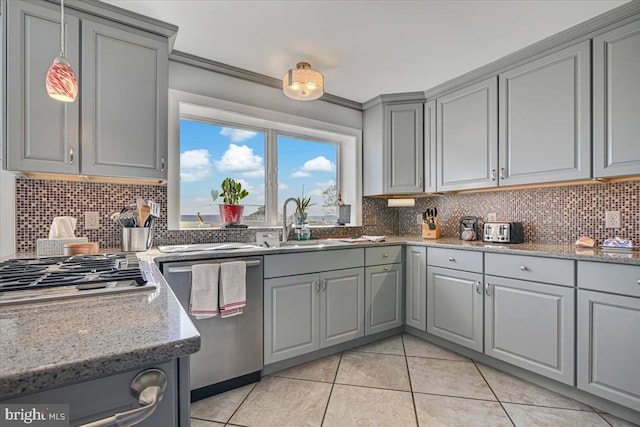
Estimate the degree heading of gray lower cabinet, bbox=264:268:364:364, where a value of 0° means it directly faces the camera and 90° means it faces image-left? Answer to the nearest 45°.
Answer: approximately 315°

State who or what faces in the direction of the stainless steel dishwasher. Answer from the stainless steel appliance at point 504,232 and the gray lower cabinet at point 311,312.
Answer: the stainless steel appliance

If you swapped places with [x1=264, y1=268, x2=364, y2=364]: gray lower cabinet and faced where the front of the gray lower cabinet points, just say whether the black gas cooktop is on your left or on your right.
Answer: on your right

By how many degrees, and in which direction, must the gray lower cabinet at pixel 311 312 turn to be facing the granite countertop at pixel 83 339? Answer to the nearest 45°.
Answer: approximately 45° to its right

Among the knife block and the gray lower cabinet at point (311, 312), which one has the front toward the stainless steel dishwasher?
the knife block

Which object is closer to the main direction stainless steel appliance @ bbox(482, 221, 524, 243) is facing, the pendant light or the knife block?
the pendant light
